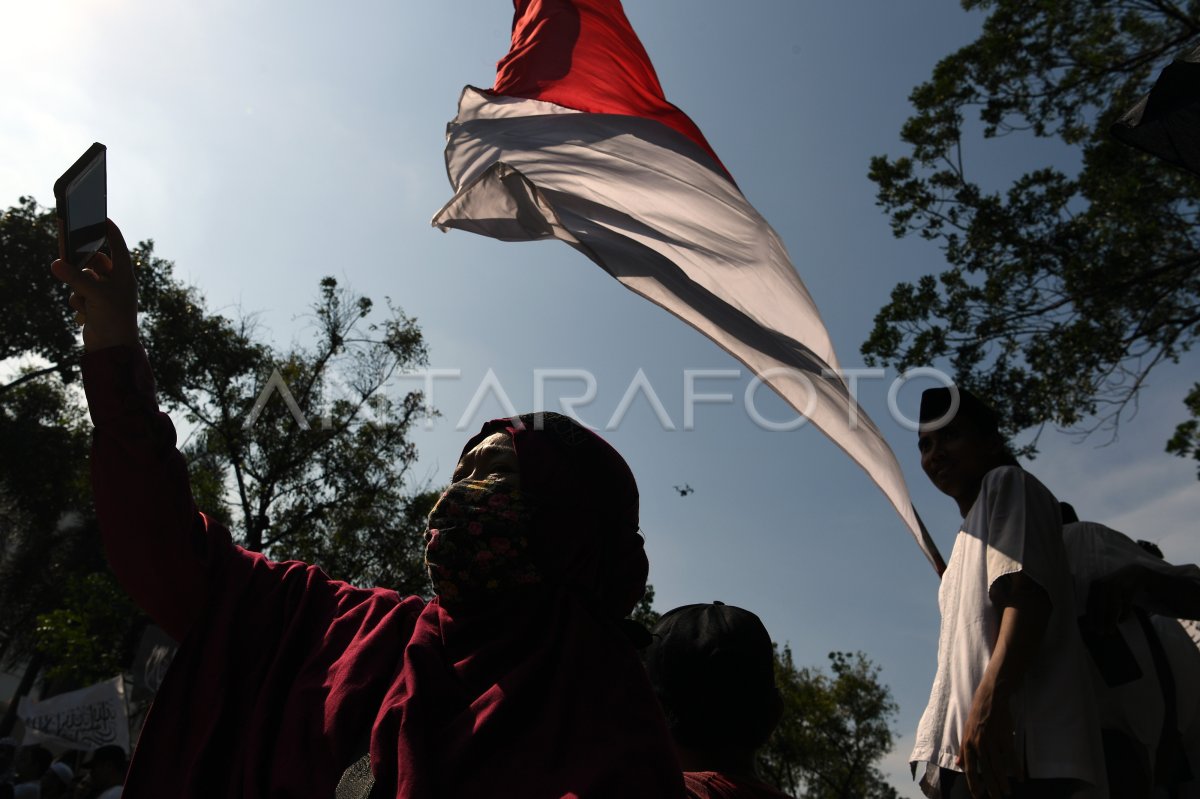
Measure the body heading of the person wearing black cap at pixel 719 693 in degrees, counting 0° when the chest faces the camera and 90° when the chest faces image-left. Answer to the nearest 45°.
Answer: approximately 180°

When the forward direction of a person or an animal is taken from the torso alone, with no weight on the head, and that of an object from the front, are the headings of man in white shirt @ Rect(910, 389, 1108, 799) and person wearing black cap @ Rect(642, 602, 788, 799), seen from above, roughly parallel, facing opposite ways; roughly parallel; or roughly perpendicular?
roughly perpendicular

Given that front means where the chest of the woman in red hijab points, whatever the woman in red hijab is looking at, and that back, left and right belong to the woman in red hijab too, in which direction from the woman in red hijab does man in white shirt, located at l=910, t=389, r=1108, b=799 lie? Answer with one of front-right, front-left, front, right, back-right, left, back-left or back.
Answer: back-left

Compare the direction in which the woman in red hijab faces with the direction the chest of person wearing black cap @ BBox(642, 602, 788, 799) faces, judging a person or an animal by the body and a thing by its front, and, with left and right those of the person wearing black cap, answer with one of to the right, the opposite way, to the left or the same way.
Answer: the opposite way

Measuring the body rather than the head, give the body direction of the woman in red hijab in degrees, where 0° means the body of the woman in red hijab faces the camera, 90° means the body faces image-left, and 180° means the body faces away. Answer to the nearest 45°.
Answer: approximately 45°

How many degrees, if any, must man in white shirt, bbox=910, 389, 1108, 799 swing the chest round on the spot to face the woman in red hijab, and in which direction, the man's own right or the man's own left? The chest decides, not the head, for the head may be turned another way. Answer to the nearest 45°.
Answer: approximately 45° to the man's own left

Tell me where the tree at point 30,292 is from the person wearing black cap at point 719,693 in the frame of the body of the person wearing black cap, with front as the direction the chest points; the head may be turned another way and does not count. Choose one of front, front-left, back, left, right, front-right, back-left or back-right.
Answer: front-left

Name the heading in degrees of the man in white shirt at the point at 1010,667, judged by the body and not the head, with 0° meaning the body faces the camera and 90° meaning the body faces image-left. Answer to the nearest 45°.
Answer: approximately 90°

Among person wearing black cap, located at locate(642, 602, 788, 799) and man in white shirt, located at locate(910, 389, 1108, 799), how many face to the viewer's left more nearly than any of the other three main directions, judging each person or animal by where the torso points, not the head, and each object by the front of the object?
1

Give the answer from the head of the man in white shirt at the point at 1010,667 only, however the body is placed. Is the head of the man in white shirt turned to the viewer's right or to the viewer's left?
to the viewer's left
